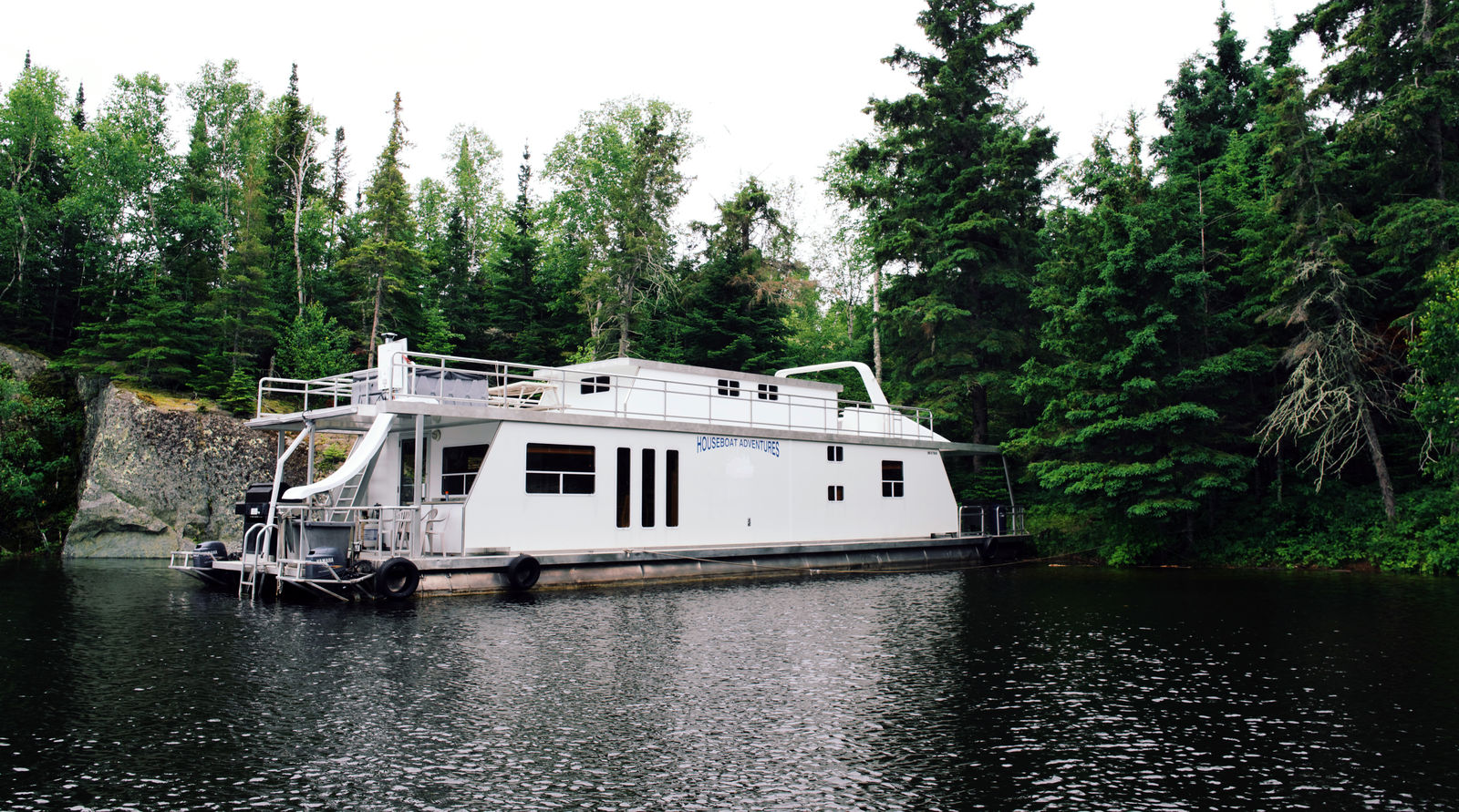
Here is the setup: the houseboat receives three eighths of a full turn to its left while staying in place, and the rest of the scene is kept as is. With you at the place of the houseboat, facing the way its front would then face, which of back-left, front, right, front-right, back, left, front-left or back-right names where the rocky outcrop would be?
front-right

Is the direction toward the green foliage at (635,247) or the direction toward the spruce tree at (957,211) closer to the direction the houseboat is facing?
the spruce tree

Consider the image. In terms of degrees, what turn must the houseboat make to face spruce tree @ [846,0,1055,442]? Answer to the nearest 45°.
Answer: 0° — it already faces it

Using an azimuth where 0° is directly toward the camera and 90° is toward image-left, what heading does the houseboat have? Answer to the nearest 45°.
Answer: approximately 225°

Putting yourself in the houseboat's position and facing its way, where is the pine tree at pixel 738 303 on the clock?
The pine tree is roughly at 11 o'clock from the houseboat.

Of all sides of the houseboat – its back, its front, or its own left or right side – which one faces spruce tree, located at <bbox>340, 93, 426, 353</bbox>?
left

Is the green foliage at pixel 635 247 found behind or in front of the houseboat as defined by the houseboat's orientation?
in front

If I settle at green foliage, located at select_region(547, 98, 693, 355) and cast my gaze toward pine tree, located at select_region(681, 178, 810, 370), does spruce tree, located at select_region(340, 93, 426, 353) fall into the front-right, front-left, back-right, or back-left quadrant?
back-right
